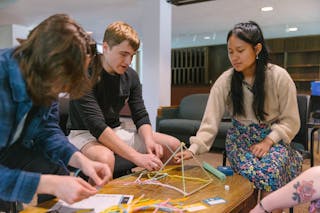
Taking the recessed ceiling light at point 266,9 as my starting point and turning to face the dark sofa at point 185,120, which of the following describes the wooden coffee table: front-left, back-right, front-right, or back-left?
front-left

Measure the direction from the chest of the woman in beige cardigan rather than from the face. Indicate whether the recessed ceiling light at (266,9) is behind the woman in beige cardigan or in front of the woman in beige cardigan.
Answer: behind

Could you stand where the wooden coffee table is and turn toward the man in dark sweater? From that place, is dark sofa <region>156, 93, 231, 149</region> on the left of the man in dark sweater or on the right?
right

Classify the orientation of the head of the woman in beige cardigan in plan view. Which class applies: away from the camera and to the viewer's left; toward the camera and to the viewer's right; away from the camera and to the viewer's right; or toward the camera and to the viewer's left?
toward the camera and to the viewer's left

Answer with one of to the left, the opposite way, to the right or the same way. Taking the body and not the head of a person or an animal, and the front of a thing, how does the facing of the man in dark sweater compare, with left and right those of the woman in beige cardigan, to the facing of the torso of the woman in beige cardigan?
to the left

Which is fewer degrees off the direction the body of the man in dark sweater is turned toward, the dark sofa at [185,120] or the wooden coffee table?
the wooden coffee table

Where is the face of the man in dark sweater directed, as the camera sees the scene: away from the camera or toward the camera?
toward the camera

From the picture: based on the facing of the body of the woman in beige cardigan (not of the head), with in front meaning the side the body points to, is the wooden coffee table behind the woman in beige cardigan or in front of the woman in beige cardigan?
in front

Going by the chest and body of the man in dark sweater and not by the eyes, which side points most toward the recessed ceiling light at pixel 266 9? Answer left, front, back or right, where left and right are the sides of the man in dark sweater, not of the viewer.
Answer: left

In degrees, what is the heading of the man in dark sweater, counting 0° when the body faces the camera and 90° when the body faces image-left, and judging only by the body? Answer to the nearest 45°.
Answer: approximately 315°

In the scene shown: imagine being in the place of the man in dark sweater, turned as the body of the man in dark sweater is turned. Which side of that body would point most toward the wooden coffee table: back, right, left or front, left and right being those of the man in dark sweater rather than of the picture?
front

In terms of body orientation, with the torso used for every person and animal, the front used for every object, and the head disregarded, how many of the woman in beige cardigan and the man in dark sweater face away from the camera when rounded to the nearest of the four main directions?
0

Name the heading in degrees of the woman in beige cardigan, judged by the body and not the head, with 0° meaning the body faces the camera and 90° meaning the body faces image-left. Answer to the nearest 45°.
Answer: approximately 45°
